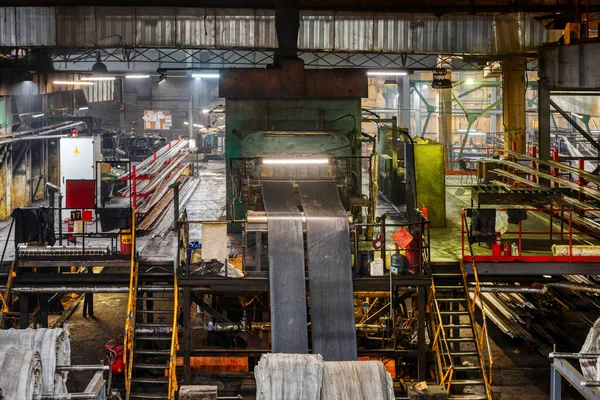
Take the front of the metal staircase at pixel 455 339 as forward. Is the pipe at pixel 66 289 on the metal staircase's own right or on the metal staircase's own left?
on the metal staircase's own right

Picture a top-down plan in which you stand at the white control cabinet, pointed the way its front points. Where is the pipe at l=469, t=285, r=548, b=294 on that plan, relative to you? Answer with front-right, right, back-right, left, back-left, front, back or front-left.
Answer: front-left

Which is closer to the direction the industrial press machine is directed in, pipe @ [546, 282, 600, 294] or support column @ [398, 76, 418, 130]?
the pipe

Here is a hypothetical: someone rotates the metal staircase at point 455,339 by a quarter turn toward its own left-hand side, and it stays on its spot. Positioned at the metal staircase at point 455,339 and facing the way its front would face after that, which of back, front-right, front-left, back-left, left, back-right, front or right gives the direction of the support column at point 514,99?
left

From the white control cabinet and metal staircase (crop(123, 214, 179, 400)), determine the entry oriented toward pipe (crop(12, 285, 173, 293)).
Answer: the white control cabinet

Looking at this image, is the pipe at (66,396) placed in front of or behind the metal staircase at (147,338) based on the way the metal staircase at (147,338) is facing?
in front

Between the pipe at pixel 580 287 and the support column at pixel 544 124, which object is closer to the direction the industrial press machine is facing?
the pipe

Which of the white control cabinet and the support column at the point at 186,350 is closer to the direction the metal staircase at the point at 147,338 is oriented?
the support column

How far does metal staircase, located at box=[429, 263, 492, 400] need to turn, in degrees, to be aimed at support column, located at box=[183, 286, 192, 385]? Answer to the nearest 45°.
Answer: approximately 90° to its right

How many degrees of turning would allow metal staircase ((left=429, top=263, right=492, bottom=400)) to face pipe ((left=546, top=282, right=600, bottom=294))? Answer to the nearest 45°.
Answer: approximately 135° to its left

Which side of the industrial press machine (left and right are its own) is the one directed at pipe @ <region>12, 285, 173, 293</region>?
right

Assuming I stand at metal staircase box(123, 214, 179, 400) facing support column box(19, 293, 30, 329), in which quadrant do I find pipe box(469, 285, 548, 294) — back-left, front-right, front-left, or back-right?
back-right

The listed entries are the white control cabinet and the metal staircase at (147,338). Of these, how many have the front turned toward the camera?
2

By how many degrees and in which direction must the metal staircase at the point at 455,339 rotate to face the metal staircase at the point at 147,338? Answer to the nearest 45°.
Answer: approximately 90° to its right
